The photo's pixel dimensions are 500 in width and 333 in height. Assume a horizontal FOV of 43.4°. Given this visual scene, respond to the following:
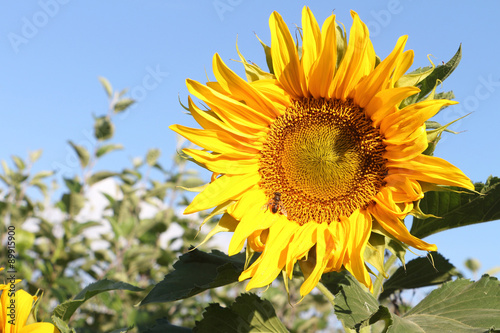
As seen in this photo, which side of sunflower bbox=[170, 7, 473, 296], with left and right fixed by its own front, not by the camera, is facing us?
front
